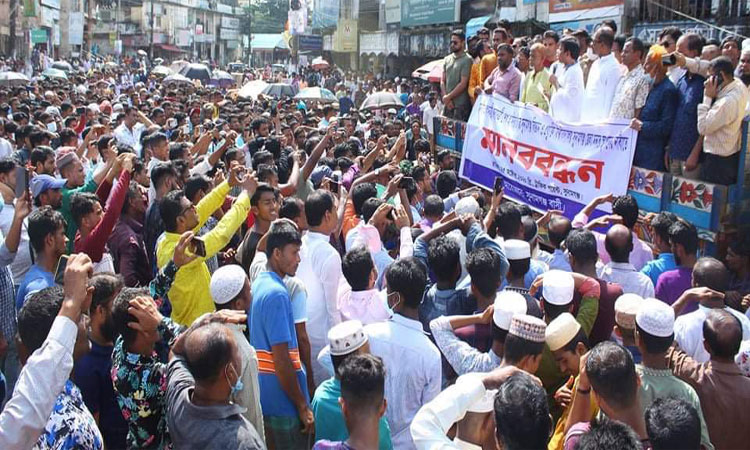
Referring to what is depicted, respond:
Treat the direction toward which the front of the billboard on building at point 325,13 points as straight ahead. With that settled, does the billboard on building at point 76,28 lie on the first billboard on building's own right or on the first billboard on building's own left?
on the first billboard on building's own right

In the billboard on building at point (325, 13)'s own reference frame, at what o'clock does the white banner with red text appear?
The white banner with red text is roughly at 12 o'clock from the billboard on building.

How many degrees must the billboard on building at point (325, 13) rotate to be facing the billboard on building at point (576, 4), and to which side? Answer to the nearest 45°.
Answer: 0° — it already faces it

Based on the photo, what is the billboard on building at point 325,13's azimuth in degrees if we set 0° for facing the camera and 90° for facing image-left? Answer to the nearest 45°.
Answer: approximately 0°

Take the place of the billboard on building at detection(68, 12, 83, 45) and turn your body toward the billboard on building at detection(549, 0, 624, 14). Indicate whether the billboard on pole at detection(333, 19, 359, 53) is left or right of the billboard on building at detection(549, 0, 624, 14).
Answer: left

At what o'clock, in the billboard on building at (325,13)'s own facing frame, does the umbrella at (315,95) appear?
The umbrella is roughly at 12 o'clock from the billboard on building.

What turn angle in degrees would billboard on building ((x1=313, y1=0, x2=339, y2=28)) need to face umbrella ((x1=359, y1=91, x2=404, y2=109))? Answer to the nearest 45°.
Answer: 0° — it already faces it
